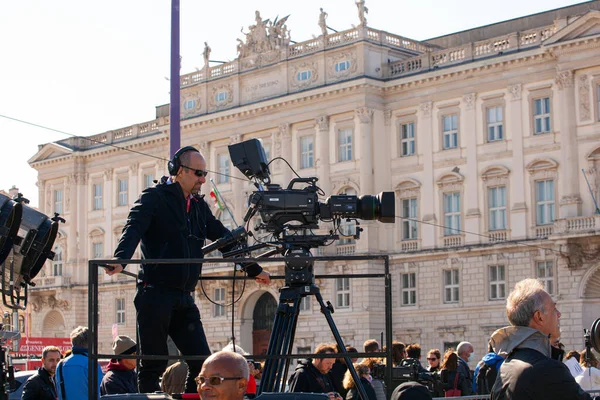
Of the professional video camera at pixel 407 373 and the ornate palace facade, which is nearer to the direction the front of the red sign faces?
the professional video camera

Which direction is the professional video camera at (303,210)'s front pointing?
to the viewer's right

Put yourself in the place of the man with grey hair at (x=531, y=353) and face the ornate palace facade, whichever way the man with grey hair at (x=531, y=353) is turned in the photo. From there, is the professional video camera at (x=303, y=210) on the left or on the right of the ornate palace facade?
left

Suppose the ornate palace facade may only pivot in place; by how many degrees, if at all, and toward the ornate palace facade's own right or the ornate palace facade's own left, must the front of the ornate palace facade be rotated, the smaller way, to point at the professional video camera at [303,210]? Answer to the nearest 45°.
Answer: approximately 45° to the ornate palace facade's own left

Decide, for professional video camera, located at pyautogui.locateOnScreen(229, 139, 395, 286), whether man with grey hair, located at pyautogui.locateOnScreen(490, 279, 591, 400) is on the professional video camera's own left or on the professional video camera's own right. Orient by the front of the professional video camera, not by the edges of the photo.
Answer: on the professional video camera's own right

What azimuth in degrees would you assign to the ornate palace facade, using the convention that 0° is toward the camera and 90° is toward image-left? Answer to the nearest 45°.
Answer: approximately 45°
